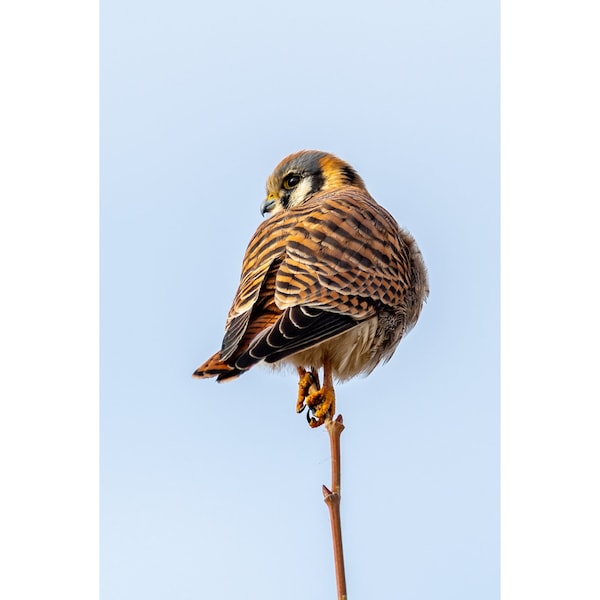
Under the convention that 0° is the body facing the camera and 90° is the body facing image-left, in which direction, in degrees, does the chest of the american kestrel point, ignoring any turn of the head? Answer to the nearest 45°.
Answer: approximately 225°
